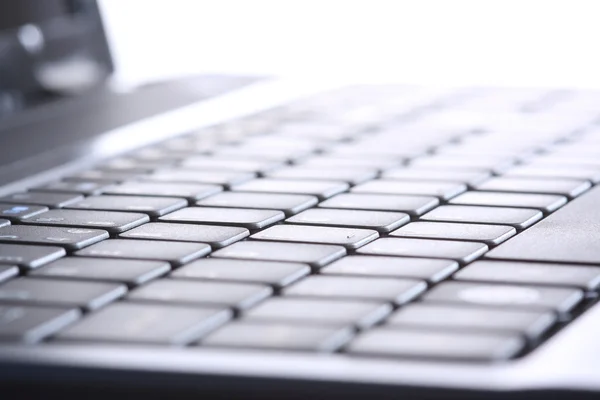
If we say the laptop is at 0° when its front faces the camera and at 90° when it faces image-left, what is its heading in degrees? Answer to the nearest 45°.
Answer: approximately 315°
